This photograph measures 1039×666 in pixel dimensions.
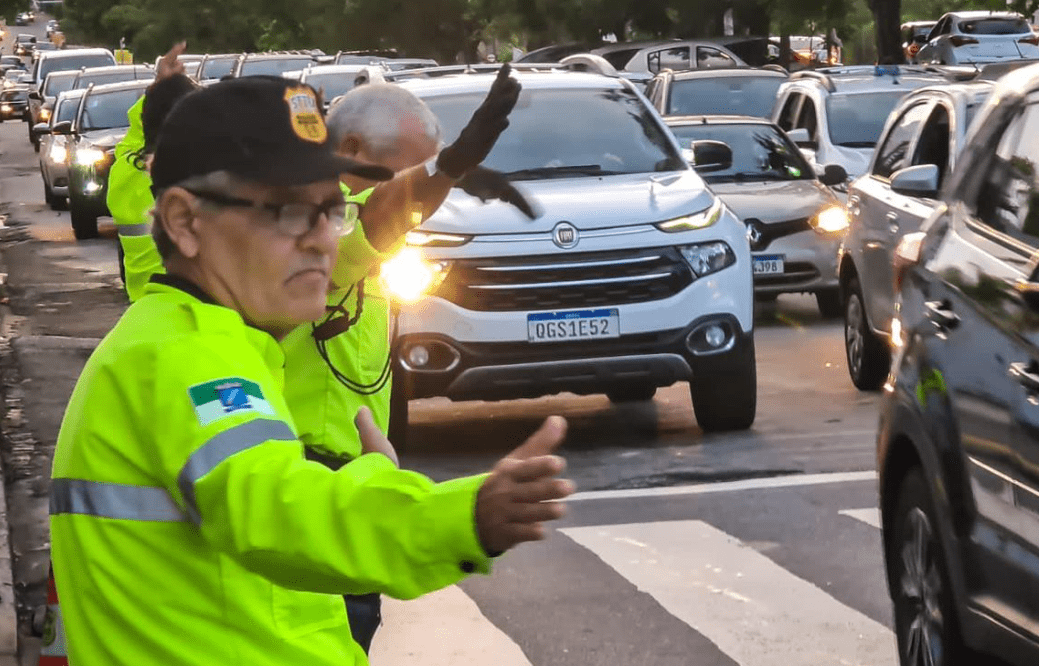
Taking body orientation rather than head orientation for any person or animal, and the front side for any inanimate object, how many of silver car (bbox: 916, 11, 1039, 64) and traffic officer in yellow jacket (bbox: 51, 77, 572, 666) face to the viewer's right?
1

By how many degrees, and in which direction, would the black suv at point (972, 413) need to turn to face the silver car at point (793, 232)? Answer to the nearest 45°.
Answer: approximately 135° to its left

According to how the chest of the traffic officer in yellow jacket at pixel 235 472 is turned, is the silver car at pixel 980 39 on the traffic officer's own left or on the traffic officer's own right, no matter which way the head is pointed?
on the traffic officer's own left

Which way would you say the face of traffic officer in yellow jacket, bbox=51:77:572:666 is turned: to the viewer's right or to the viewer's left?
to the viewer's right

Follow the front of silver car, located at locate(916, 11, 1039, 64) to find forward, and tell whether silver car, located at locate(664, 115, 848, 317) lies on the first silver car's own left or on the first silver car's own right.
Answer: on the first silver car's own left

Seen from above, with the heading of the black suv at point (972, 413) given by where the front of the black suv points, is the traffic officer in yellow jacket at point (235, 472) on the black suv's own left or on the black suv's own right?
on the black suv's own right

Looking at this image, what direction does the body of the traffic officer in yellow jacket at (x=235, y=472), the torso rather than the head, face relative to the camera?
to the viewer's right
